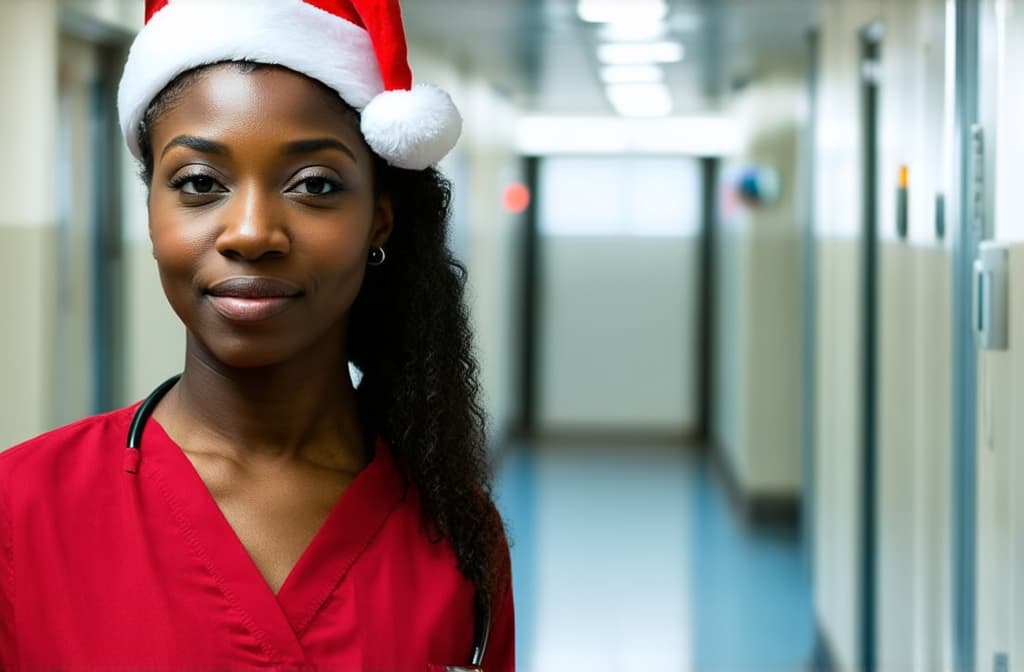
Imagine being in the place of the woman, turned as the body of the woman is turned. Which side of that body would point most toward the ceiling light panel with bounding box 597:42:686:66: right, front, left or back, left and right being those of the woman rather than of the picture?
back

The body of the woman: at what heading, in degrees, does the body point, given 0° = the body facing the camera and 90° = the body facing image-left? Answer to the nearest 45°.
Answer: approximately 0°

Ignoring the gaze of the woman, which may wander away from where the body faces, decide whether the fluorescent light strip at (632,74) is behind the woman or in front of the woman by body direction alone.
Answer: behind

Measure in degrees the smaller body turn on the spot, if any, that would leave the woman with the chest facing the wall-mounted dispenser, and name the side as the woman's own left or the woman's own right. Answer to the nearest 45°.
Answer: approximately 135° to the woman's own left

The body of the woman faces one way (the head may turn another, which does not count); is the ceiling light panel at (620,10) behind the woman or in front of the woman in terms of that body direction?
behind

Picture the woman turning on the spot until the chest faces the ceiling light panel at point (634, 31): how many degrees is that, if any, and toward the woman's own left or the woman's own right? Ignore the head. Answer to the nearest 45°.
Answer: approximately 180°

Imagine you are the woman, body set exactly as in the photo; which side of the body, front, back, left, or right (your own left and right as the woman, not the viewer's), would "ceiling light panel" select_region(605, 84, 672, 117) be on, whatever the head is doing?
back
